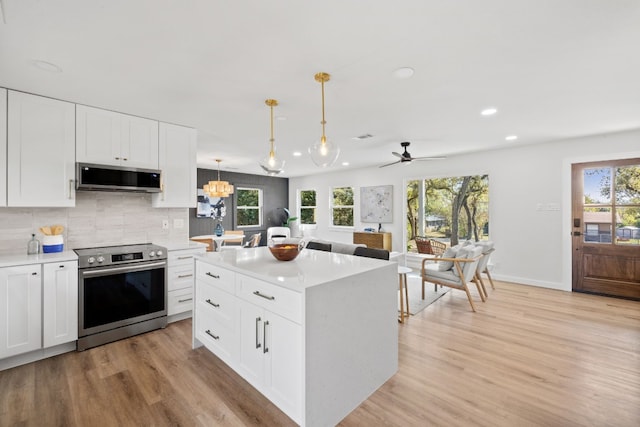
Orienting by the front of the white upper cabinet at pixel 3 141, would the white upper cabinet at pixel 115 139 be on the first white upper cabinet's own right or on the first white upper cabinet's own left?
on the first white upper cabinet's own left

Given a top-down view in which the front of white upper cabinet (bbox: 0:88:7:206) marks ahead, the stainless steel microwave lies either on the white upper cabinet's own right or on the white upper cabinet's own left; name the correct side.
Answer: on the white upper cabinet's own left

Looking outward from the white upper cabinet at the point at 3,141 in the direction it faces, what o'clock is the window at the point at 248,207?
The window is roughly at 8 o'clock from the white upper cabinet.

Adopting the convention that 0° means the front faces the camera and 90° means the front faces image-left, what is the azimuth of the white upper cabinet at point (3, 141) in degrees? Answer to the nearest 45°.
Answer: approximately 0°

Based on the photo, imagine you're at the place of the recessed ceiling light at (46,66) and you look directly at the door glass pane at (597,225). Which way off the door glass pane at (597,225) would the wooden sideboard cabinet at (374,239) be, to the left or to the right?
left

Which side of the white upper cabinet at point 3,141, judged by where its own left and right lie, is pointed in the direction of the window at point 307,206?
left

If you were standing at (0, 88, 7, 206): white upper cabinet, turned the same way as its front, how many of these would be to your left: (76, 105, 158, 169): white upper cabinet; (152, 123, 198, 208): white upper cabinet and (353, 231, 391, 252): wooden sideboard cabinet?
3

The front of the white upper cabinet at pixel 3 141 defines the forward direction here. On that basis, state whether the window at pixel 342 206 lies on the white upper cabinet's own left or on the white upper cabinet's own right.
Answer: on the white upper cabinet's own left

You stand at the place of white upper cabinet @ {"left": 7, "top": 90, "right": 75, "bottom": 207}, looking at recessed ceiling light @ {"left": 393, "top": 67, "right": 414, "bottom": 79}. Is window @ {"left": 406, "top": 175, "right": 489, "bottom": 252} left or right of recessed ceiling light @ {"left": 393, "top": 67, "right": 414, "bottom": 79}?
left

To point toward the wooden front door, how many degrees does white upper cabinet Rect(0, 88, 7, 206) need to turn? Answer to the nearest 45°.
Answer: approximately 45° to its left
